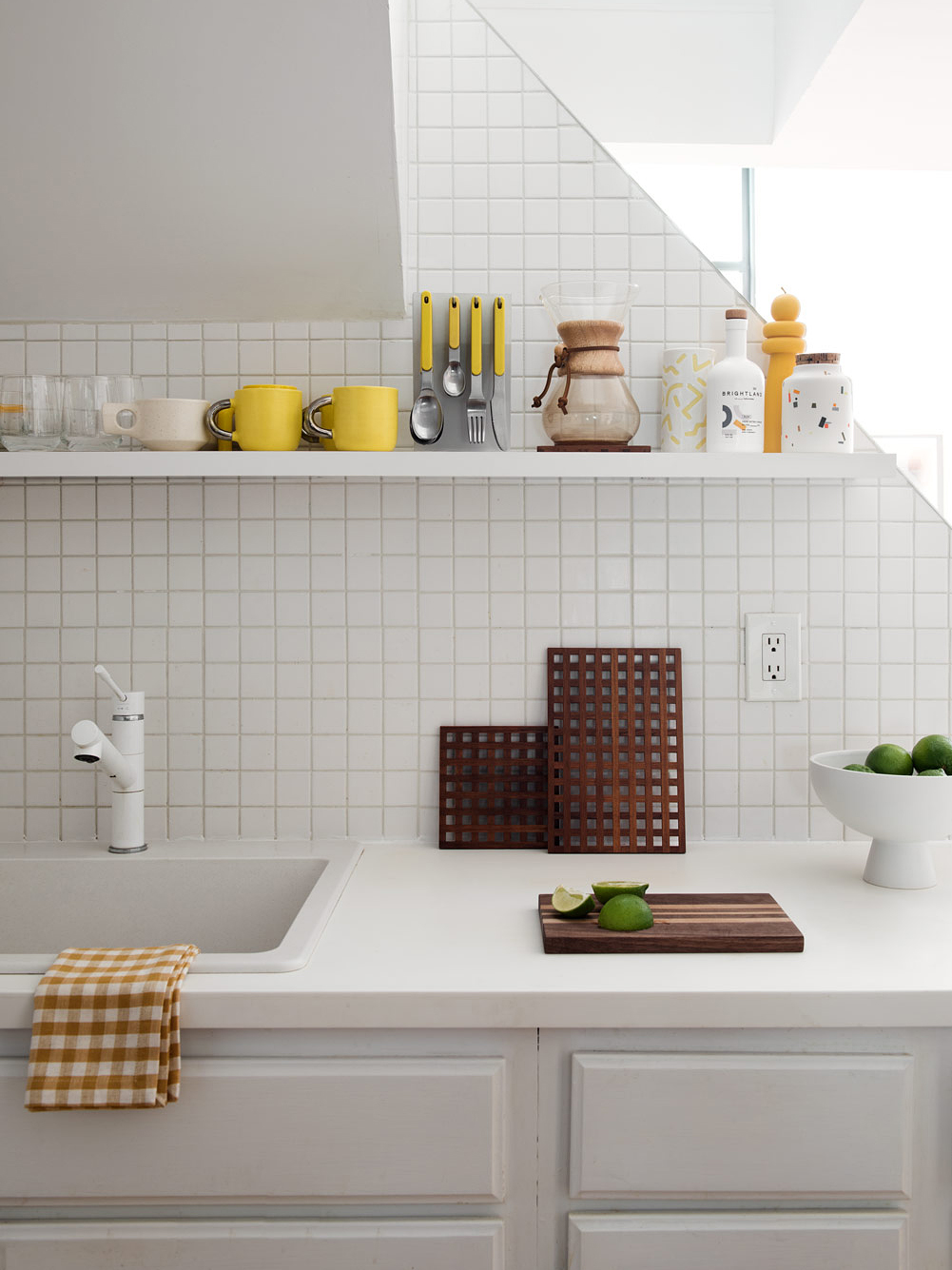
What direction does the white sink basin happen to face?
toward the camera

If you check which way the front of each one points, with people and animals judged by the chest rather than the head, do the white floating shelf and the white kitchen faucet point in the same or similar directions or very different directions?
same or similar directions

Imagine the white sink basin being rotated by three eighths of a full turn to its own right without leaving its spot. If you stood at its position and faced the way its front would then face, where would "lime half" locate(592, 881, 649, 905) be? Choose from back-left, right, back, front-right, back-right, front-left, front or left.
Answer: back

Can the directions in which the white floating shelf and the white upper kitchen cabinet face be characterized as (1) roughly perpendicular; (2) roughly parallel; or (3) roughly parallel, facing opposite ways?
roughly parallel

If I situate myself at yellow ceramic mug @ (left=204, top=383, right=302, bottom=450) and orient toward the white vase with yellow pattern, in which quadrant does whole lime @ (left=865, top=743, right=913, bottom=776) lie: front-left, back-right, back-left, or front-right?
front-right

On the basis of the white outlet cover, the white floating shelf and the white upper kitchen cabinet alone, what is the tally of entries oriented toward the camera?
3

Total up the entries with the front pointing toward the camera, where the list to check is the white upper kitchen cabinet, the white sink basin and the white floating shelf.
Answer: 3

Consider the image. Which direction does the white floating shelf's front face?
toward the camera

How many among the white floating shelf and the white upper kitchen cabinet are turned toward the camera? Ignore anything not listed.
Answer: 2

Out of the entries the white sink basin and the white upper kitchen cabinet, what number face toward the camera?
2

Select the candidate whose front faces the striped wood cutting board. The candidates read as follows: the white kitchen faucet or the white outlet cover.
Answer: the white outlet cover
